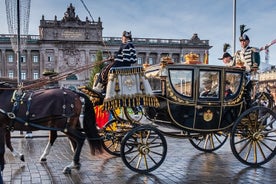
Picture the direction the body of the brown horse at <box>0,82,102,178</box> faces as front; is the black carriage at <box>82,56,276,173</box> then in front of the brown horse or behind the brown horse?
behind

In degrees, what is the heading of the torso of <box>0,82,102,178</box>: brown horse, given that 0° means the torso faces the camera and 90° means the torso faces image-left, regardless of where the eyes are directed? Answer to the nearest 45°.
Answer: approximately 90°
